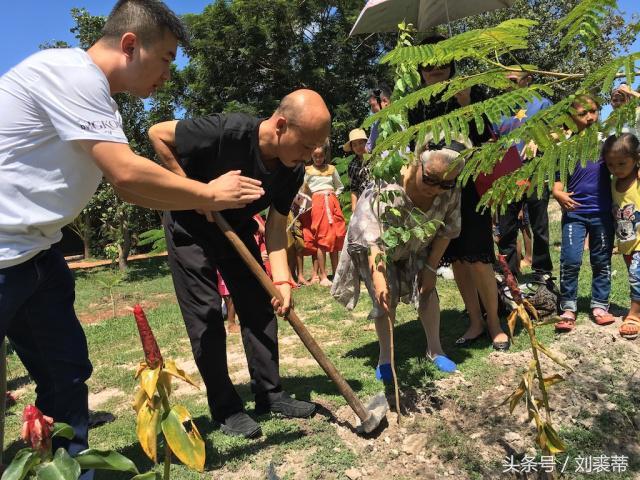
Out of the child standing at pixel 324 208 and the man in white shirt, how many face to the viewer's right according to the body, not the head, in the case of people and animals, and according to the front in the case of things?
1

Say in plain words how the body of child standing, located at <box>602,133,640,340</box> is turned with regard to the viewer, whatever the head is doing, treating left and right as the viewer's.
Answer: facing the viewer and to the left of the viewer

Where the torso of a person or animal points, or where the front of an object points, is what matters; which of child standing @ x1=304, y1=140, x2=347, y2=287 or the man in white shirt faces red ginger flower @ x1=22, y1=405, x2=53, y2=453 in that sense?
the child standing

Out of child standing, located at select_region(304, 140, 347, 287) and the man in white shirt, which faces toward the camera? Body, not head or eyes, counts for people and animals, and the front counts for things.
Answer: the child standing

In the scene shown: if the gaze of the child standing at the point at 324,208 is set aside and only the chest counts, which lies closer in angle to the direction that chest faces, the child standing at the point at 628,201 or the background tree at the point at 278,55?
the child standing

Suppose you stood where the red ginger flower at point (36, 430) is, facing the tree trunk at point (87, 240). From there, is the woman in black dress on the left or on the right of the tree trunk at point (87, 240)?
right

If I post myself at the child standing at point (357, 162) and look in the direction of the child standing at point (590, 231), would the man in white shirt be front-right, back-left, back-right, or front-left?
front-right

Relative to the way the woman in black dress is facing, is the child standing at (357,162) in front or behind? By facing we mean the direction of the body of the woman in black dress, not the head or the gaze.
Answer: behind

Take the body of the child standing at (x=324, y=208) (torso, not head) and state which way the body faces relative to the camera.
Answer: toward the camera

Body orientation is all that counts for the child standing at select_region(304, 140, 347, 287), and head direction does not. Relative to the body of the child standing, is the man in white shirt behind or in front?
in front

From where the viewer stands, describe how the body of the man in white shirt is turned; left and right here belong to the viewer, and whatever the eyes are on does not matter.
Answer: facing to the right of the viewer

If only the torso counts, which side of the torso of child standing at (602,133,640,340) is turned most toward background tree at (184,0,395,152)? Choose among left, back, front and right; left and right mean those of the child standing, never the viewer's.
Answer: right

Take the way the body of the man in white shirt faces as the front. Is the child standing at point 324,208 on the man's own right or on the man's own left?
on the man's own left

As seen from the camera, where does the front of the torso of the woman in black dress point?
toward the camera
